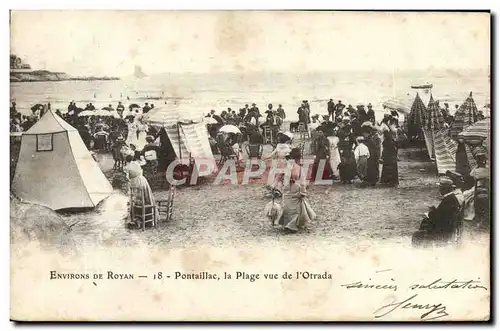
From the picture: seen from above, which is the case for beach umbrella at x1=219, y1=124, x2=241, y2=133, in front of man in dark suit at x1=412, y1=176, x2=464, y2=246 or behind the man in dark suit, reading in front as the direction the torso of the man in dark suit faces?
in front

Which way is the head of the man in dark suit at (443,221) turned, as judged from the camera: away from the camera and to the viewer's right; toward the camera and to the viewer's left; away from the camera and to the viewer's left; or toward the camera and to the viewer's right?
away from the camera and to the viewer's left

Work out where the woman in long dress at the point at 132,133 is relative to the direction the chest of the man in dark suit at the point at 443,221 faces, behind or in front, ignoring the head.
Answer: in front

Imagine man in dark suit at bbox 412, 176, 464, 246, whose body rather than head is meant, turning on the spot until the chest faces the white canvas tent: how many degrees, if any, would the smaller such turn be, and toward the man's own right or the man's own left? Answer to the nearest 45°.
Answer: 0° — they already face it

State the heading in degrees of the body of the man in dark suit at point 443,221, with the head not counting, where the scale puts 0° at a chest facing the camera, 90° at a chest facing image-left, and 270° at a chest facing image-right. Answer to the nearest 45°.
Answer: approximately 90°
